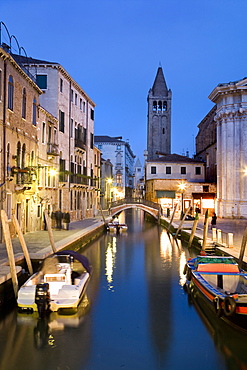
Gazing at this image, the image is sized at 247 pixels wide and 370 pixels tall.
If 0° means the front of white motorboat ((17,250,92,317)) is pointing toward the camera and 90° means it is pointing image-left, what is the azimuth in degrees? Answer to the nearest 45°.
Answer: approximately 225°

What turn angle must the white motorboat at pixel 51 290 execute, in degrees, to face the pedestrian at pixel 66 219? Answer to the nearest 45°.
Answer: approximately 45° to its left

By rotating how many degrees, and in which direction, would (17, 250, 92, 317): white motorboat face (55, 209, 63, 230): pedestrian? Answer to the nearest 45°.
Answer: approximately 45° to its left

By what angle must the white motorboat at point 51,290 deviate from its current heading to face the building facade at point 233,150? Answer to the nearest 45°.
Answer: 0° — it already faces it

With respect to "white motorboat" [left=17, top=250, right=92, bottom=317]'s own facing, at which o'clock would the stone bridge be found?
The stone bridge is roughly at 11 o'clock from the white motorboat.

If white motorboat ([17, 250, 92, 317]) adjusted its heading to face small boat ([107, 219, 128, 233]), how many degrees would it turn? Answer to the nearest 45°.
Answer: approximately 45° to its left

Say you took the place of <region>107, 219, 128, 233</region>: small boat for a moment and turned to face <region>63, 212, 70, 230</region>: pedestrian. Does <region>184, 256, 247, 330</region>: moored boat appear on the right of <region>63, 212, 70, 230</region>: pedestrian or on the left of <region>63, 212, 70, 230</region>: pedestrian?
left
